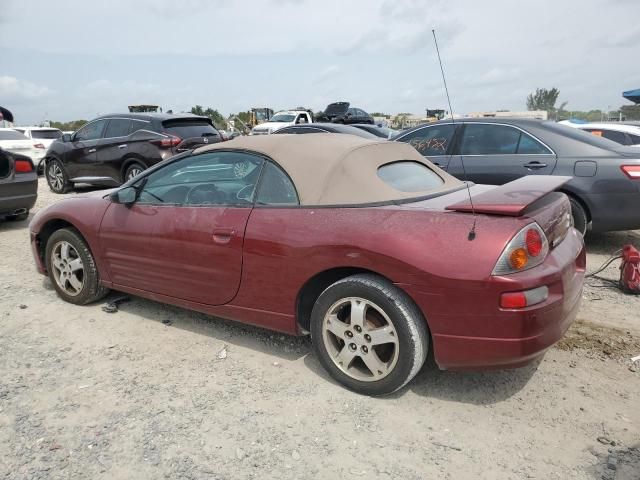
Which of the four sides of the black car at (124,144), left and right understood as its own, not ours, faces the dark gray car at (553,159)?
back

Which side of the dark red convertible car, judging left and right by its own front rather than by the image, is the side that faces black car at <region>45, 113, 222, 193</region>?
front

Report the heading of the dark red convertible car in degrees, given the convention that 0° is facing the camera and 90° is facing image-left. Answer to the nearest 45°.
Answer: approximately 135°

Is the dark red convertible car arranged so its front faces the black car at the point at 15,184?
yes

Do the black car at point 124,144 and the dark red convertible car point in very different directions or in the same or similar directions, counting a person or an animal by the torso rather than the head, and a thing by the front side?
same or similar directions

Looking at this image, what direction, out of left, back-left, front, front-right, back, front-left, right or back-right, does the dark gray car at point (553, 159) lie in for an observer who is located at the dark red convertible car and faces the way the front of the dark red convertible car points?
right

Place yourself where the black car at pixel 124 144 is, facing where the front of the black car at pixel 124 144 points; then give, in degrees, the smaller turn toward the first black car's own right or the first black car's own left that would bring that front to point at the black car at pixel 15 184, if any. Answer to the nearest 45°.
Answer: approximately 90° to the first black car's own left

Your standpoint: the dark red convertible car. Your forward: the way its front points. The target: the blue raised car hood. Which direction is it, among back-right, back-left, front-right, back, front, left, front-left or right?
right

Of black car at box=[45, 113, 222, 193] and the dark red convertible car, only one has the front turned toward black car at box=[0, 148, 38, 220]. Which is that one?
the dark red convertible car

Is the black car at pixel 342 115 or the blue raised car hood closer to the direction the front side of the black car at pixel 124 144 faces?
the black car

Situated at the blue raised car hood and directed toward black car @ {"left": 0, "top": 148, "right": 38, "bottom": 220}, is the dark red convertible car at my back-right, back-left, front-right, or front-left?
front-left

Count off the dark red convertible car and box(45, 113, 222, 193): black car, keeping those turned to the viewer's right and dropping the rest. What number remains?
0

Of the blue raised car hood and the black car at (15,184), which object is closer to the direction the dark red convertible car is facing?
the black car

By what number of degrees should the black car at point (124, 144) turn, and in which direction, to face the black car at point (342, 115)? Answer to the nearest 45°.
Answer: approximately 90° to its right

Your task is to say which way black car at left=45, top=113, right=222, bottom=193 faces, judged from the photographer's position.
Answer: facing away from the viewer and to the left of the viewer

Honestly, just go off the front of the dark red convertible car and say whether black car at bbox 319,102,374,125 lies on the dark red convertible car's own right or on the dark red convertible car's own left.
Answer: on the dark red convertible car's own right
